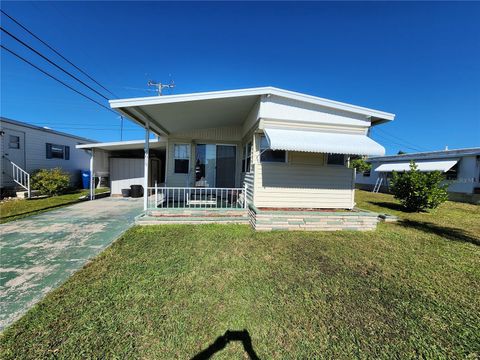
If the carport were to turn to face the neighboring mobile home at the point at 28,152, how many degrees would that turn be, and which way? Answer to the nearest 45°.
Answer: approximately 135° to its right

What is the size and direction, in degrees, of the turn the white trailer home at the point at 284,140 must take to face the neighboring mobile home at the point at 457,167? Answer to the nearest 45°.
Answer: approximately 135° to its left

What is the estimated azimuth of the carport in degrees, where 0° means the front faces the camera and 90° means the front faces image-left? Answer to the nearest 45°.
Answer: approximately 0°

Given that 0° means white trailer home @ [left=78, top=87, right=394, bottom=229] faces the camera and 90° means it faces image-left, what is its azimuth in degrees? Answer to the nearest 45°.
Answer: approximately 0°

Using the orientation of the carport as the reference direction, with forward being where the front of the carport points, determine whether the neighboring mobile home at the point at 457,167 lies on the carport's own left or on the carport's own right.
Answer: on the carport's own left

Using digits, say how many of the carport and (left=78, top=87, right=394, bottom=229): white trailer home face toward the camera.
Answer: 2

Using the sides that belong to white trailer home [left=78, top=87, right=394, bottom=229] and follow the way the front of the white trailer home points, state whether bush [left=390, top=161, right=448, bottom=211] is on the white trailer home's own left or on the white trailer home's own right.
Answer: on the white trailer home's own left
